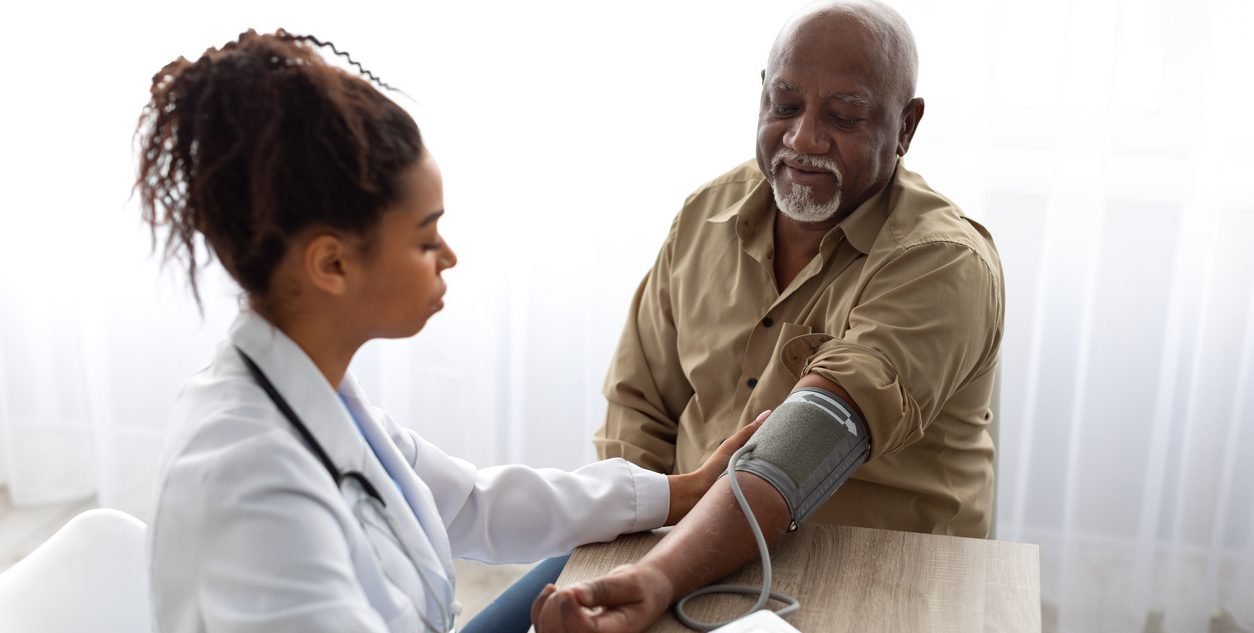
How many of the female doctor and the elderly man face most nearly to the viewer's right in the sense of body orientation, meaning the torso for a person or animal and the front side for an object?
1

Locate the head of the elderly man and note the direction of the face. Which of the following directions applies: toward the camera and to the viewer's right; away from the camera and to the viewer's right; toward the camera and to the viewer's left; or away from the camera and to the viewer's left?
toward the camera and to the viewer's left

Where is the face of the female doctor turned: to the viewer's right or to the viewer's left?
to the viewer's right

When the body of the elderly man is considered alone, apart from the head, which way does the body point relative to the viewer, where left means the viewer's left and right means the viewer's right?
facing the viewer and to the left of the viewer

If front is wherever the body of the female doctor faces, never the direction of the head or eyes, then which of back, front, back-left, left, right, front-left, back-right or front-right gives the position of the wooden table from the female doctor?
front

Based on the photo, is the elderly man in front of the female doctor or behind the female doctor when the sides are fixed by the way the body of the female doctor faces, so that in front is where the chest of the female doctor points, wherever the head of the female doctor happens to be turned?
in front

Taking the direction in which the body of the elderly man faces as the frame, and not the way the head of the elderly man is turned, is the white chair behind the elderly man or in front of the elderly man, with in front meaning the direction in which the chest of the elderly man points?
in front

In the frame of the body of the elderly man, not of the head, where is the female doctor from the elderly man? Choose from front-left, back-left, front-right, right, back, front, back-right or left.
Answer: front

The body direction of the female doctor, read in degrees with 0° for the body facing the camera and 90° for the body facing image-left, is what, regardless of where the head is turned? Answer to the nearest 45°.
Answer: approximately 270°

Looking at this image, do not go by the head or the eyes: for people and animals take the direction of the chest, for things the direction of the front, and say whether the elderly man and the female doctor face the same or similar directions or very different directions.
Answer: very different directions
